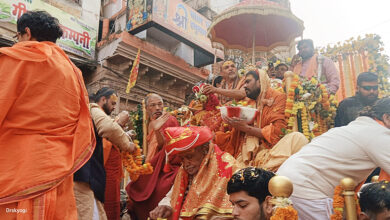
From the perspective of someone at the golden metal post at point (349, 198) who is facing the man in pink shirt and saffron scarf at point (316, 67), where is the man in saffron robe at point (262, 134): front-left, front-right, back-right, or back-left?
front-left

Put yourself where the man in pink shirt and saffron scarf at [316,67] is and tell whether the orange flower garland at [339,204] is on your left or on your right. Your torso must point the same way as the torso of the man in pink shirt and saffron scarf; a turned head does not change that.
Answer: on your left

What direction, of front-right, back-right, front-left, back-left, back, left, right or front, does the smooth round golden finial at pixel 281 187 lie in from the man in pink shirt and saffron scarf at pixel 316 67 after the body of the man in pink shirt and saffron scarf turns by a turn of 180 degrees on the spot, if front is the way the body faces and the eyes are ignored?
back-right

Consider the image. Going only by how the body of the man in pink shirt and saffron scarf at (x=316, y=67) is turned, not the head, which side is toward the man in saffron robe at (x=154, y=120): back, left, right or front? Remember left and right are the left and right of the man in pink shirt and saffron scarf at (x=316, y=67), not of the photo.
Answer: front

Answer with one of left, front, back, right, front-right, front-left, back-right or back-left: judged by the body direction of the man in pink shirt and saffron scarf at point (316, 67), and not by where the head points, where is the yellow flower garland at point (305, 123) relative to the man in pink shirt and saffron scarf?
front-left

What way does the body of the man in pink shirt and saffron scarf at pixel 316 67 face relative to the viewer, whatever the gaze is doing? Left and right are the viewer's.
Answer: facing the viewer and to the left of the viewer
